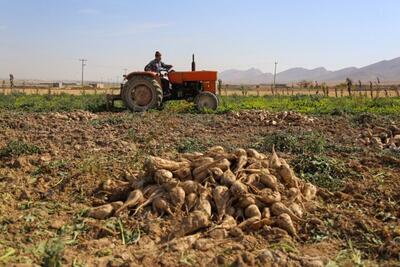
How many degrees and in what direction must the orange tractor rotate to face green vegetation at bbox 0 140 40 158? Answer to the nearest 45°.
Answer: approximately 90° to its right

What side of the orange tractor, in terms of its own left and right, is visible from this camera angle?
right

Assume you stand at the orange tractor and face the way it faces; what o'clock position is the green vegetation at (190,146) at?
The green vegetation is roughly at 3 o'clock from the orange tractor.

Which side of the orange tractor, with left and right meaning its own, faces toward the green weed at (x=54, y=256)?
right
